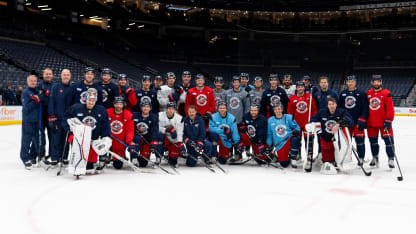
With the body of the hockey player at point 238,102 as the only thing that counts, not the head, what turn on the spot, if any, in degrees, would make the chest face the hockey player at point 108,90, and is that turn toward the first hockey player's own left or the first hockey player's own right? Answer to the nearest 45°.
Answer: approximately 45° to the first hockey player's own right

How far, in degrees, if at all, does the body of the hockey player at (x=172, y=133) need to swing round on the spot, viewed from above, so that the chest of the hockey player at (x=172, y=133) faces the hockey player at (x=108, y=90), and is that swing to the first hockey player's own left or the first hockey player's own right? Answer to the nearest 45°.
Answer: approximately 90° to the first hockey player's own right

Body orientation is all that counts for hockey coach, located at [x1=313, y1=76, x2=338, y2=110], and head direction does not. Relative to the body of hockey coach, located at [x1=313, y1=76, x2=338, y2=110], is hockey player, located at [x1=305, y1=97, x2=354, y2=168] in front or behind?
in front

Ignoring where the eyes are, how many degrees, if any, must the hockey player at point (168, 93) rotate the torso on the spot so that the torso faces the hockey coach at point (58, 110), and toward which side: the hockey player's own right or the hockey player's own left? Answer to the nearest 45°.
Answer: approximately 45° to the hockey player's own right

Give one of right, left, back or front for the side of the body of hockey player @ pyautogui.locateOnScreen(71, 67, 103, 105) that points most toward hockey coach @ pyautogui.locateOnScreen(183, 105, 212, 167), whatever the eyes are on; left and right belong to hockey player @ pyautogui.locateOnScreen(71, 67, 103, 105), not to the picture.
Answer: left

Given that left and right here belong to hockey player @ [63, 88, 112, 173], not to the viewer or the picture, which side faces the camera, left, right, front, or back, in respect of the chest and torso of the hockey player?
front
